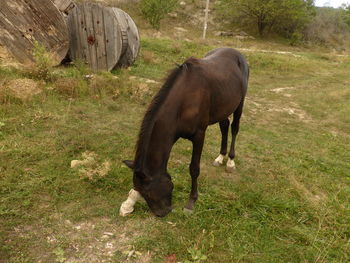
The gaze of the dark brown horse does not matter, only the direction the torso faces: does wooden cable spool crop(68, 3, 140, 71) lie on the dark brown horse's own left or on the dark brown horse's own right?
on the dark brown horse's own right

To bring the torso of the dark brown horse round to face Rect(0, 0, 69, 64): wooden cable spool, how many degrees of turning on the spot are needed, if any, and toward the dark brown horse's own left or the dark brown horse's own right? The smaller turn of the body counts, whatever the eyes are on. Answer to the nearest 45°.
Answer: approximately 90° to the dark brown horse's own right

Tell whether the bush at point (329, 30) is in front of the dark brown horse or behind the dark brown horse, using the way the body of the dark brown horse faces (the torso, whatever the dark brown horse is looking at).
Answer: behind

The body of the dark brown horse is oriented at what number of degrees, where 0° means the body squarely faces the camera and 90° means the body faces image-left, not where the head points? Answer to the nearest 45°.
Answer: approximately 45°
